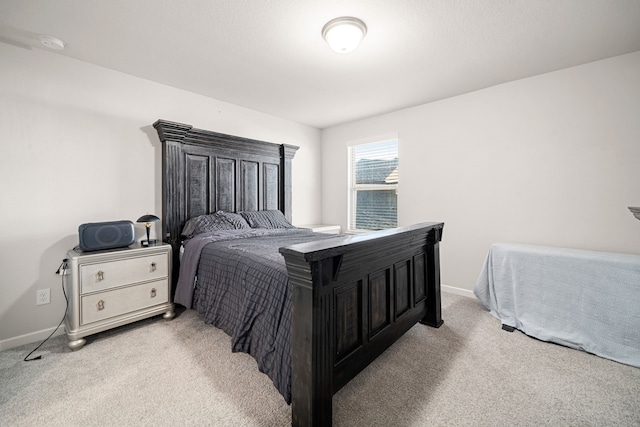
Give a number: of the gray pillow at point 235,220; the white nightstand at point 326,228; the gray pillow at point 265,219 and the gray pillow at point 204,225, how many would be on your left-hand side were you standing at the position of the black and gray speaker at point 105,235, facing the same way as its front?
4

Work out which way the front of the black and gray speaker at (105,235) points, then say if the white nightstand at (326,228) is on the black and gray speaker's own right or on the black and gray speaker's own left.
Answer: on the black and gray speaker's own left

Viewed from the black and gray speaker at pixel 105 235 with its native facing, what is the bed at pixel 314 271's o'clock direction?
The bed is roughly at 11 o'clock from the black and gray speaker.

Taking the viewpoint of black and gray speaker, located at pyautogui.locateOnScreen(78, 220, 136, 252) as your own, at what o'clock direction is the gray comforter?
The gray comforter is roughly at 11 o'clock from the black and gray speaker.

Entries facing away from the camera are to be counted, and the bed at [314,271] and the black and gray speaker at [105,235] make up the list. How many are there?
0

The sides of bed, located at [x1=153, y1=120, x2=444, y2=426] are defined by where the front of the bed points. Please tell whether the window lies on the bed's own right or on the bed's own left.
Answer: on the bed's own left

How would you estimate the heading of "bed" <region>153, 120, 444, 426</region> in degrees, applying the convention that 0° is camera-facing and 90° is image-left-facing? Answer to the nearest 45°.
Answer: approximately 315°
